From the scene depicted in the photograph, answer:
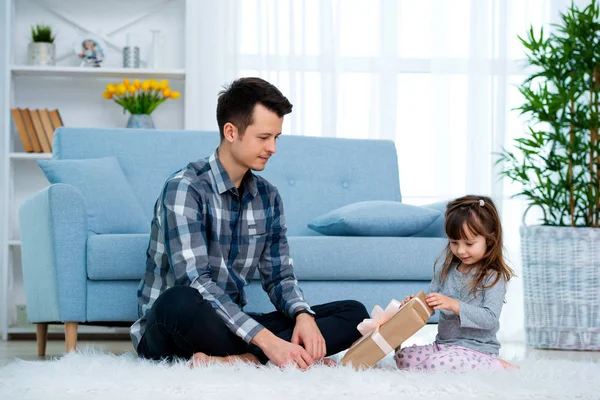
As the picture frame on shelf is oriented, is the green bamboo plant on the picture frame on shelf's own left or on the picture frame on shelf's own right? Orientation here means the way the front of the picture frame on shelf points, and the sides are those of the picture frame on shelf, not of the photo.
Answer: on the picture frame on shelf's own left

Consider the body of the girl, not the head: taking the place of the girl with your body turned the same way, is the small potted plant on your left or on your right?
on your right

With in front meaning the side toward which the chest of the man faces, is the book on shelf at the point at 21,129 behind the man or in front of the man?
behind

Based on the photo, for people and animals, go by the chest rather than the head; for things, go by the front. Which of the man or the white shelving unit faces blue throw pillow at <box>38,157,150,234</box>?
the white shelving unit

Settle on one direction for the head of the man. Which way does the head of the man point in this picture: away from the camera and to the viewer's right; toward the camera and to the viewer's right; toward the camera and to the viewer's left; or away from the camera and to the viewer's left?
toward the camera and to the viewer's right

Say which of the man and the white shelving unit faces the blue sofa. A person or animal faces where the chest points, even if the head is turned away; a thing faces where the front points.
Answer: the white shelving unit

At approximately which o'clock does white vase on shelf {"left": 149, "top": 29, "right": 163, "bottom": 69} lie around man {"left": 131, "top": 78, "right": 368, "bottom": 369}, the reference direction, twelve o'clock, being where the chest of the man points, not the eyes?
The white vase on shelf is roughly at 7 o'clock from the man.

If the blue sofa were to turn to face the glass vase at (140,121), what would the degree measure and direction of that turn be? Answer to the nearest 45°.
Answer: approximately 180°

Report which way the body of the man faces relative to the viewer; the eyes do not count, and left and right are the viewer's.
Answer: facing the viewer and to the right of the viewer

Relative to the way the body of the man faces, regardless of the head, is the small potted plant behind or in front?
behind

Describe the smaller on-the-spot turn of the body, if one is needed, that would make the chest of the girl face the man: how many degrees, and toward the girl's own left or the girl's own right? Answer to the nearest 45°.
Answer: approximately 45° to the girl's own right

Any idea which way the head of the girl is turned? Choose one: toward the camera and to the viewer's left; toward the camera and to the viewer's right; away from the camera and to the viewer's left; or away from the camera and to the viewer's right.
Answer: toward the camera and to the viewer's left
